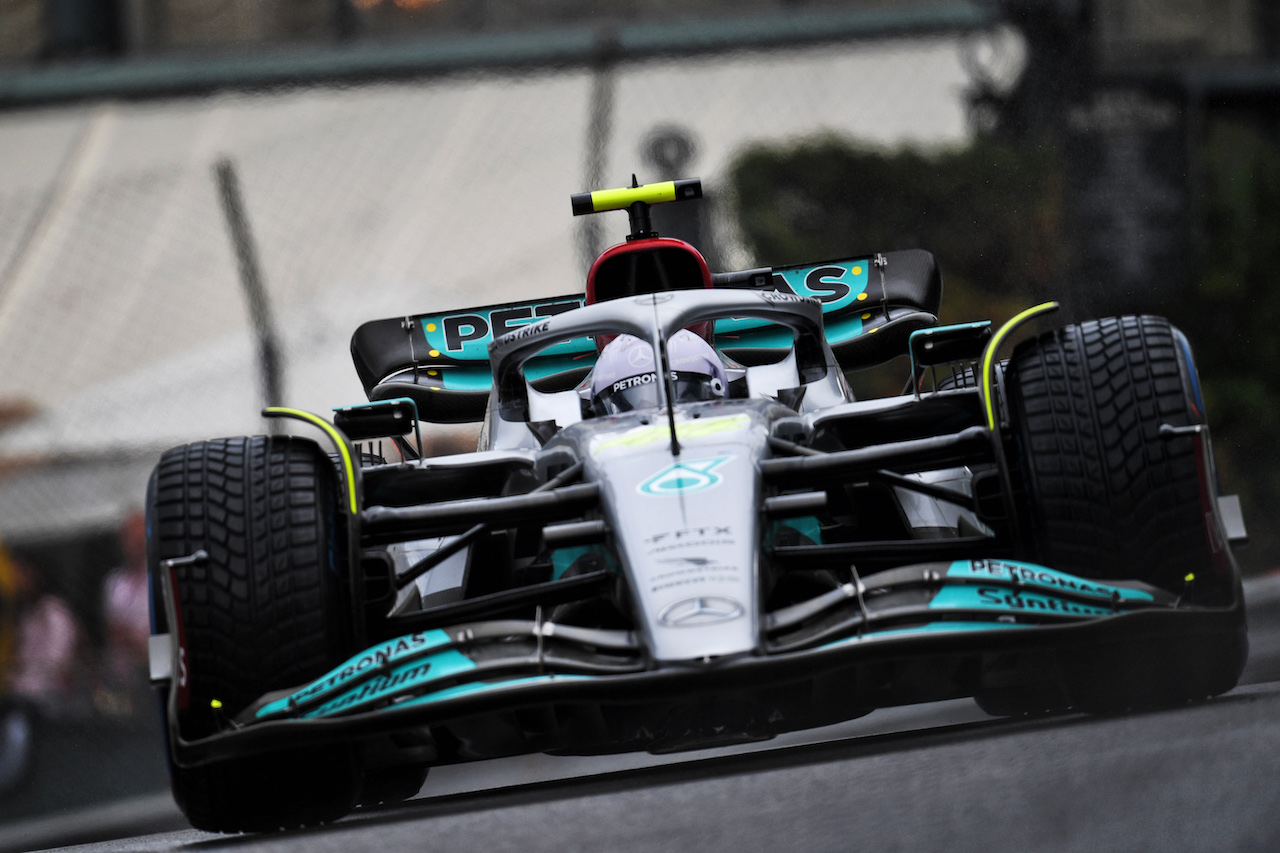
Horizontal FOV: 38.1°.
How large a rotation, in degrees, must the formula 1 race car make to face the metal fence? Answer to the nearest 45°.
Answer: approximately 180°

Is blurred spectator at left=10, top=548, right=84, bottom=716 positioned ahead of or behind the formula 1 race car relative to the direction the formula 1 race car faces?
behind

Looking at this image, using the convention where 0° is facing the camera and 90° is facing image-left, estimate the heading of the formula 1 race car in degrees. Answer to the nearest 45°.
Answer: approximately 0°

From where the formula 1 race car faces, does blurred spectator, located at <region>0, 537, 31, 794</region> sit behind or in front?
behind
